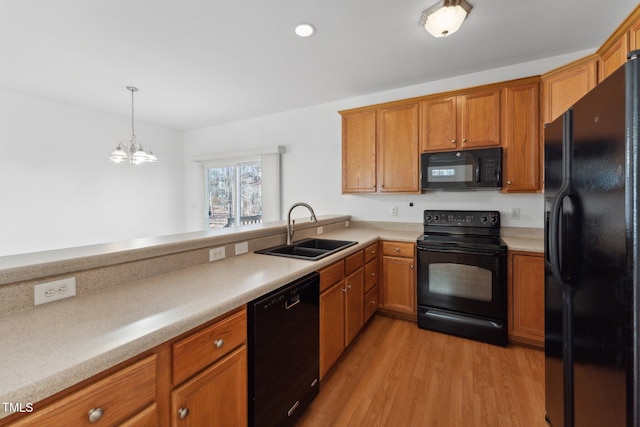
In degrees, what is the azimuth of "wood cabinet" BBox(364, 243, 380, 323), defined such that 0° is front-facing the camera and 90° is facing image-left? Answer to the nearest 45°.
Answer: approximately 270°

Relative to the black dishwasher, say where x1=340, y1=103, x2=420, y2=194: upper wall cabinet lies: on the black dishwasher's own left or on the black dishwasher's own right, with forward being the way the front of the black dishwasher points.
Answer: on the black dishwasher's own left

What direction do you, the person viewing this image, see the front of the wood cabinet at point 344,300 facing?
facing to the right of the viewer

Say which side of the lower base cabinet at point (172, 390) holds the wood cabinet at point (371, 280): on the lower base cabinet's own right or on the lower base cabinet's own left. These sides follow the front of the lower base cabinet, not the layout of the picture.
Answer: on the lower base cabinet's own left

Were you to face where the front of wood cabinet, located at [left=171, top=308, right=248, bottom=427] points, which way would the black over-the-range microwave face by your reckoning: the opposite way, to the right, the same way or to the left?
to the right

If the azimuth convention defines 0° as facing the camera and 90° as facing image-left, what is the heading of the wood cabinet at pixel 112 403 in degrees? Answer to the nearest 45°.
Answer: approximately 315°

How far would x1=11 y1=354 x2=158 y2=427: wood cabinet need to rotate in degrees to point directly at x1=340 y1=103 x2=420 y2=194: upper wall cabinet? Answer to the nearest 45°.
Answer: approximately 45° to its left

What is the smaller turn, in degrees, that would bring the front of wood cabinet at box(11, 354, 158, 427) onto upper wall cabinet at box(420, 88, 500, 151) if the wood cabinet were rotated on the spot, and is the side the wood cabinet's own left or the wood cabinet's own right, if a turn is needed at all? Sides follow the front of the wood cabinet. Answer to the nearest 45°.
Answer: approximately 45° to the wood cabinet's own left
